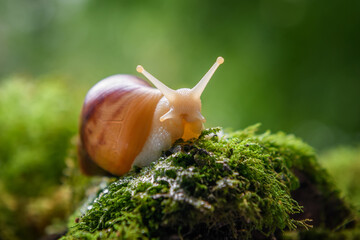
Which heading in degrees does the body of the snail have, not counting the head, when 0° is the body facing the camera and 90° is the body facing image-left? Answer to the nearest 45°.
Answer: approximately 315°
